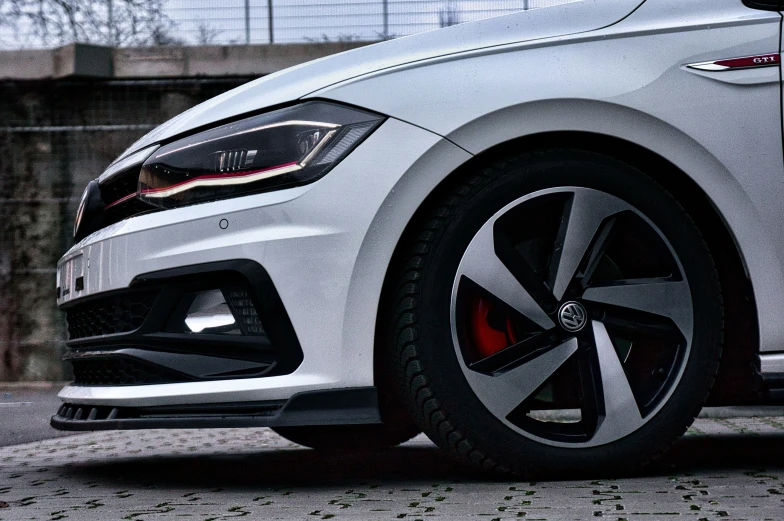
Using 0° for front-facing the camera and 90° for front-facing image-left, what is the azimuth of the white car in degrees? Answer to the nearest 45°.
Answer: approximately 45°
